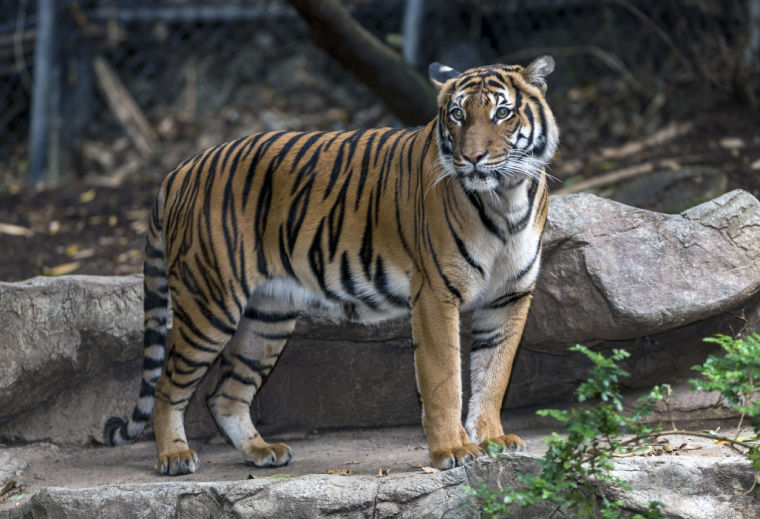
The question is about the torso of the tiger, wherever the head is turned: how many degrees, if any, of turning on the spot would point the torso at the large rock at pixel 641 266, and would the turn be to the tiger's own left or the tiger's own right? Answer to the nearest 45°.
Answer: approximately 45° to the tiger's own left

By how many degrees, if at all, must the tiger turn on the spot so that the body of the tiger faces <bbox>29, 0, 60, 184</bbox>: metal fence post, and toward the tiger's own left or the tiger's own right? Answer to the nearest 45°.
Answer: approximately 180°

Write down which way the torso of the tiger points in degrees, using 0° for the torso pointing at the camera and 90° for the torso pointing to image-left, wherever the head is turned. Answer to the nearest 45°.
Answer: approximately 315°

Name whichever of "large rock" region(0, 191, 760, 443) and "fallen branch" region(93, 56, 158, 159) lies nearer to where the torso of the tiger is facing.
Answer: the large rock

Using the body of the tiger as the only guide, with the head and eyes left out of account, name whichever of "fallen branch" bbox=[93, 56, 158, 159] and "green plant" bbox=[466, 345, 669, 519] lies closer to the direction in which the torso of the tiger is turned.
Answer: the green plant

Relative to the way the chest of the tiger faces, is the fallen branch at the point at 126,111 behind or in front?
behind

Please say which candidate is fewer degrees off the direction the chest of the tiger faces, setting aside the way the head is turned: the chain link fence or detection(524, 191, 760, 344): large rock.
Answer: the large rock

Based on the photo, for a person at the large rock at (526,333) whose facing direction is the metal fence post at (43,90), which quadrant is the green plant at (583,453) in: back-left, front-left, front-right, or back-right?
back-left

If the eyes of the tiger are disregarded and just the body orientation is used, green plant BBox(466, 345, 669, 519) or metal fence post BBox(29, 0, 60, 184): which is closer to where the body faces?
the green plant
